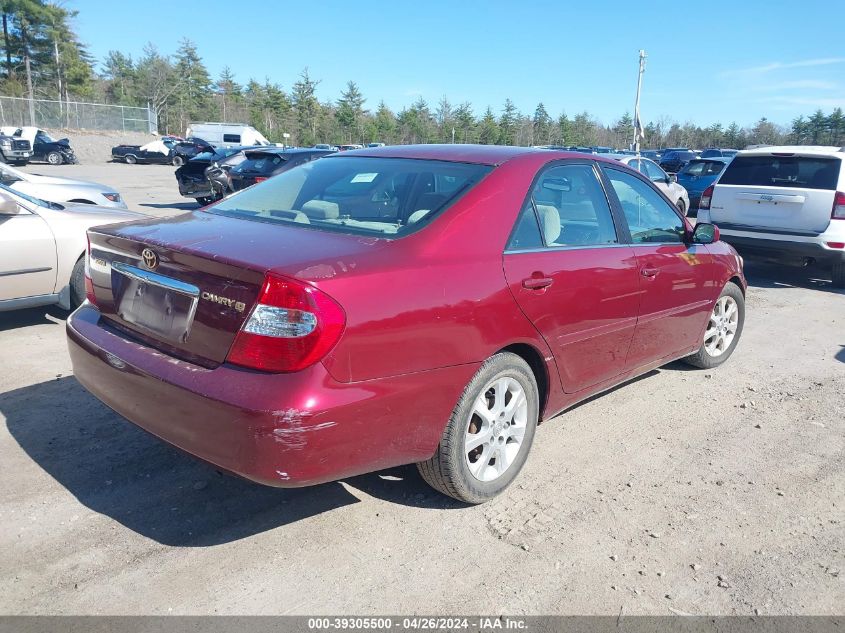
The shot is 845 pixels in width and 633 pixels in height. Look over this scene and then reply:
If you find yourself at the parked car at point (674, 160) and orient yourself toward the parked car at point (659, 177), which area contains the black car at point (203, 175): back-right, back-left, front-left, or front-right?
front-right

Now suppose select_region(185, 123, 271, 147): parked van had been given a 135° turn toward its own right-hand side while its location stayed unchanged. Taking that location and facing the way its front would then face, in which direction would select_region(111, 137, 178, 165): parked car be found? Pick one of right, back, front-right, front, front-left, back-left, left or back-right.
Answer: front

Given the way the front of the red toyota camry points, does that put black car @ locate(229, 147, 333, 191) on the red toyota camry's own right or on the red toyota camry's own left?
on the red toyota camry's own left

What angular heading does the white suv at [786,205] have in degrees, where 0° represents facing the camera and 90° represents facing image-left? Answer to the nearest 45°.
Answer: approximately 225°

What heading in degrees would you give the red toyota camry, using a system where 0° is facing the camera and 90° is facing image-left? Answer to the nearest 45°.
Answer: approximately 225°

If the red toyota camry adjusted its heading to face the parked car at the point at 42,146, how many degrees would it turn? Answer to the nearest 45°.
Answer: approximately 90° to its left

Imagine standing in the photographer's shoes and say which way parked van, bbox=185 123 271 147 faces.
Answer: facing to the right of the viewer

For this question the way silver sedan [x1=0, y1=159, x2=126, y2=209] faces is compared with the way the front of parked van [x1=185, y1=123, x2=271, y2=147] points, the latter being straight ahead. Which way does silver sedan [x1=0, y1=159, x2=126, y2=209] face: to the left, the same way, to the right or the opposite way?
the same way

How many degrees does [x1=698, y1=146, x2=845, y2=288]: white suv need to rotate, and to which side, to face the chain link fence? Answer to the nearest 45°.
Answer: approximately 90° to its left
